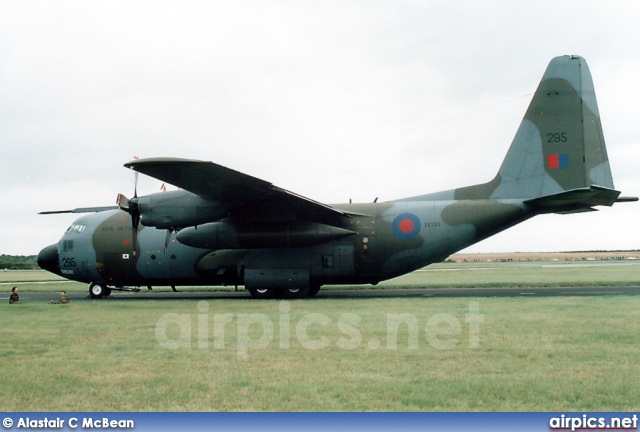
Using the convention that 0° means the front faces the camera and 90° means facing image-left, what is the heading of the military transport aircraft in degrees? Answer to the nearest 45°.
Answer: approximately 90°
